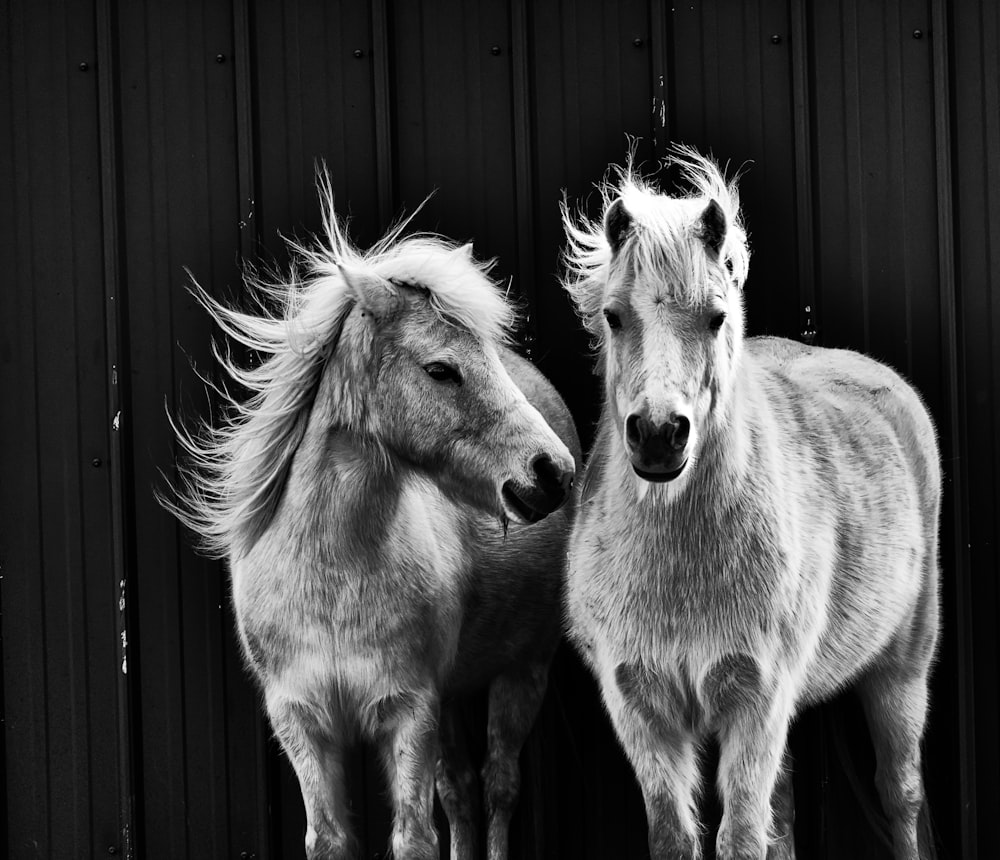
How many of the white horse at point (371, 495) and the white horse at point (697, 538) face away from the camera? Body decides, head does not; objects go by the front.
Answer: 0

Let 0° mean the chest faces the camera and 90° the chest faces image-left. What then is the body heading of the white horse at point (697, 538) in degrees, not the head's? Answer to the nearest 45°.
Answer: approximately 45°

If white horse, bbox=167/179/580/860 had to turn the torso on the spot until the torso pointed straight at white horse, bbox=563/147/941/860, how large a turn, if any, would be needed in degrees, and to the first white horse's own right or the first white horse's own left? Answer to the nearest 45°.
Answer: approximately 135° to the first white horse's own left

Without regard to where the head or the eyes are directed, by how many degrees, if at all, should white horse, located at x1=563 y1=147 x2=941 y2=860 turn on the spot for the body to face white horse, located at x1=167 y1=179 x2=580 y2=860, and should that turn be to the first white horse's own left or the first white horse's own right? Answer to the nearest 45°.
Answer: approximately 45° to the first white horse's own right
